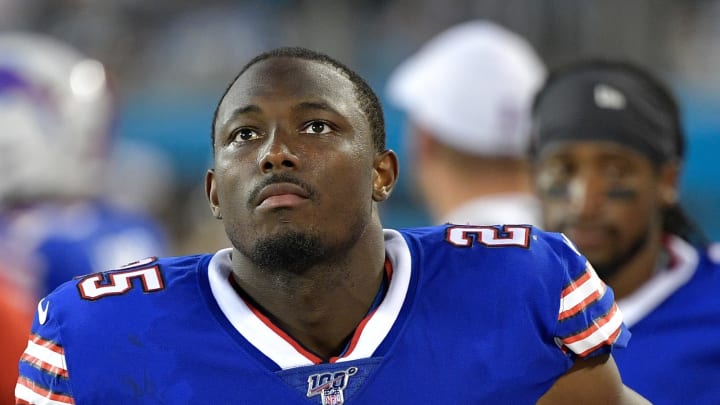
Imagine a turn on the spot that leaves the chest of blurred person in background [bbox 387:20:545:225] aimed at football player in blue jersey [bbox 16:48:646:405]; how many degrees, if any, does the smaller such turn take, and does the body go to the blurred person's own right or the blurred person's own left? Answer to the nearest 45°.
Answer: approximately 135° to the blurred person's own left

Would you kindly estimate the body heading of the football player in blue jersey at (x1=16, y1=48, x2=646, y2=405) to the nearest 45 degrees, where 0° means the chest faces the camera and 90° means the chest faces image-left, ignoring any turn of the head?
approximately 0°

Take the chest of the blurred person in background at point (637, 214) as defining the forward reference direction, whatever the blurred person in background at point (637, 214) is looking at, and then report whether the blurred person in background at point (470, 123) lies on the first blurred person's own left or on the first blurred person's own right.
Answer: on the first blurred person's own right

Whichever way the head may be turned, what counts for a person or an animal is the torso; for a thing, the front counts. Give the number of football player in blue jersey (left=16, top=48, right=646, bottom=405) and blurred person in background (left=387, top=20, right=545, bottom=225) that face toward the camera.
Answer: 1

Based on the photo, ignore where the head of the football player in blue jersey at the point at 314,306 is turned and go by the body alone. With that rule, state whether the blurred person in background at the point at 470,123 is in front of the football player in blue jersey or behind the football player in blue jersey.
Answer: behind

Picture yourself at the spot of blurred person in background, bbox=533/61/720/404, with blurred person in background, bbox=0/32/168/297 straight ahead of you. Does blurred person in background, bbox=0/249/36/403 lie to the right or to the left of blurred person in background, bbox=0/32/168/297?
left

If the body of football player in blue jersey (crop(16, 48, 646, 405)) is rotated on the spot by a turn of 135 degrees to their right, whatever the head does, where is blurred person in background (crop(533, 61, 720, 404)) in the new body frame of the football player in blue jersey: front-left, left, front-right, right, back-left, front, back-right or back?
right
